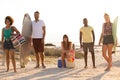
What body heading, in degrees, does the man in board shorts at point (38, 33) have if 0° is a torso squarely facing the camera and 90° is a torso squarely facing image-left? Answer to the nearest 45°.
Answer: approximately 0°

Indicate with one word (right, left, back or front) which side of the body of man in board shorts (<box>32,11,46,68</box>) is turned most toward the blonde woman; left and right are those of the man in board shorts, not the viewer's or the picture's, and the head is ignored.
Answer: left
